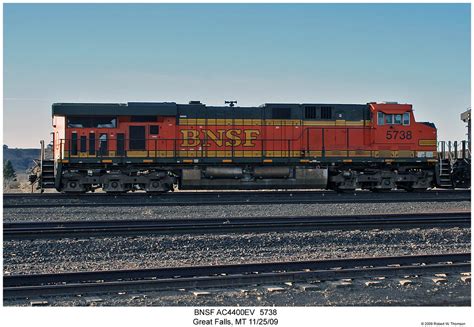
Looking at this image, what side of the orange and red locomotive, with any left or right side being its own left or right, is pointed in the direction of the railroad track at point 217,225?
right

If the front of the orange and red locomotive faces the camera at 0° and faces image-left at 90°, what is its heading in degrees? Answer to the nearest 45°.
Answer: approximately 270°

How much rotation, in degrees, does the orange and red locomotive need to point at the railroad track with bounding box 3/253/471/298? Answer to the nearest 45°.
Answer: approximately 90° to its right
